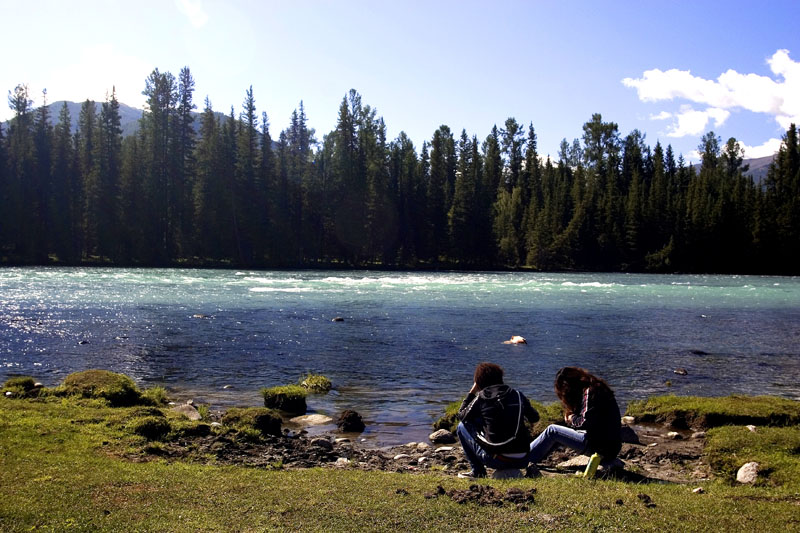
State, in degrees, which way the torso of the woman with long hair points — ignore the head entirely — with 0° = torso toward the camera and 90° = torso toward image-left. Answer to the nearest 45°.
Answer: approximately 90°

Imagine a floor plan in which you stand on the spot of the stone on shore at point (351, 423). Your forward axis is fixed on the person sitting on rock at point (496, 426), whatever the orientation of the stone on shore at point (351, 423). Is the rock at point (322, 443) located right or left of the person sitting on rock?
right

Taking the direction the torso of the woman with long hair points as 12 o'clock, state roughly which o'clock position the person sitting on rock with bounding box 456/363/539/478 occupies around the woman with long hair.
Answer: The person sitting on rock is roughly at 11 o'clock from the woman with long hair.

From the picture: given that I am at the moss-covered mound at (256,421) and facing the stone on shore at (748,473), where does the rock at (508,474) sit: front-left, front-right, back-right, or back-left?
front-right

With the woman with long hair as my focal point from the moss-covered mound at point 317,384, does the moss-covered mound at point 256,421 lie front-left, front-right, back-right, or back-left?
front-right

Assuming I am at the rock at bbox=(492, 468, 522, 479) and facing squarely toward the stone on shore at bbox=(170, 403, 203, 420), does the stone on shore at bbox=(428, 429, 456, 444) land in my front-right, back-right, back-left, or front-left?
front-right

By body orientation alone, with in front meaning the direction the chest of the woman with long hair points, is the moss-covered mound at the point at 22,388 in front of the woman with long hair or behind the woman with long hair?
in front

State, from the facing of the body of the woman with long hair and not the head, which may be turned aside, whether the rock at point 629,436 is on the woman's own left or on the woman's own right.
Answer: on the woman's own right
